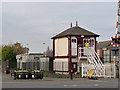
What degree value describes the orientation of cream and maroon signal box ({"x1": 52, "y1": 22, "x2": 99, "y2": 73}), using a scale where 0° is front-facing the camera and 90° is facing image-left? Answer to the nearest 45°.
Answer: approximately 315°

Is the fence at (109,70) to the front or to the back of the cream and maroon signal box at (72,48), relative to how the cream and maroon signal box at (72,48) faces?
to the front
